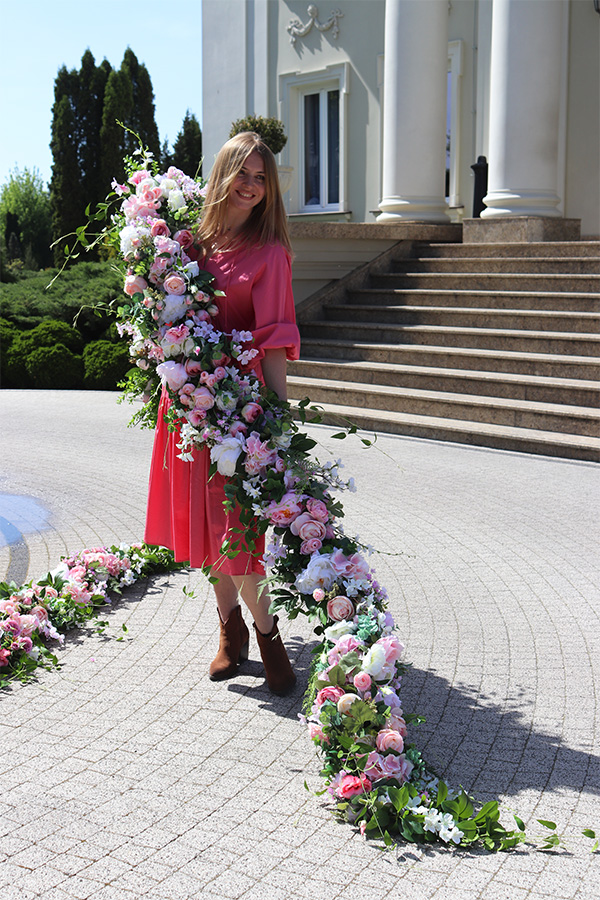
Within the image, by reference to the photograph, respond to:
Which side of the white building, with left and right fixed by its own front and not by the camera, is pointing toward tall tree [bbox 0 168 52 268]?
right

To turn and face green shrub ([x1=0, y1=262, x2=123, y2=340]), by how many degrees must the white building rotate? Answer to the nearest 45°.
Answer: approximately 45° to its right

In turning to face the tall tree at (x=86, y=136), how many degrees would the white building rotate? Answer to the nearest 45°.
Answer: approximately 90° to its right

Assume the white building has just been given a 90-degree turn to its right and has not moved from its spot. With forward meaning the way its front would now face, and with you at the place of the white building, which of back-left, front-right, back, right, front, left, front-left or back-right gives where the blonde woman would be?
back-left

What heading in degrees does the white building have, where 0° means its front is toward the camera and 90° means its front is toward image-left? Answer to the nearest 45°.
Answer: approximately 45°

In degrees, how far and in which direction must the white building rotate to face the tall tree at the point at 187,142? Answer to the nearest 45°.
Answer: approximately 135° to its right

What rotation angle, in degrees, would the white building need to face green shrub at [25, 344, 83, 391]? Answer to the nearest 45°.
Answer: approximately 45° to its right

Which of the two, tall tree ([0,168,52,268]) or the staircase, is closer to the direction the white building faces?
the staircase
